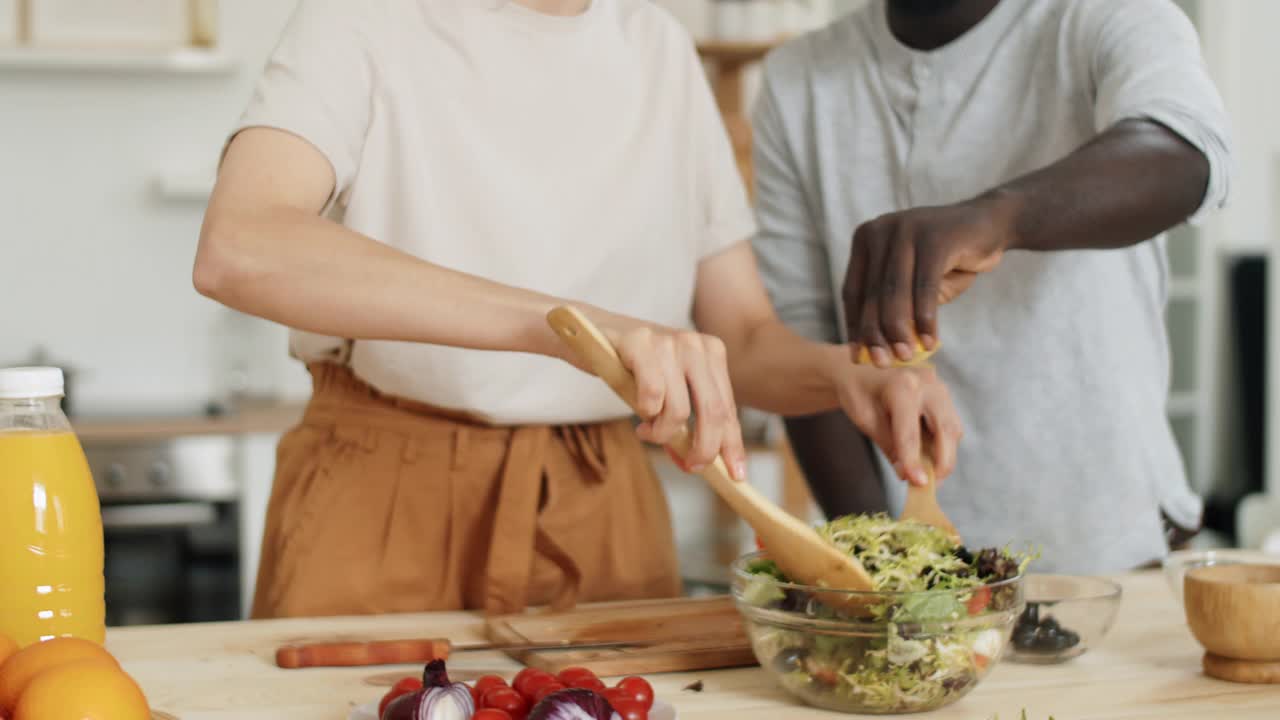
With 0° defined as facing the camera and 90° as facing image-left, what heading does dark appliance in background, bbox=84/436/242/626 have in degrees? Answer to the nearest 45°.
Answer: approximately 0°

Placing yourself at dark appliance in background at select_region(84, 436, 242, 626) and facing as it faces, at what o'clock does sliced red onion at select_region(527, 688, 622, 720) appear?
The sliced red onion is roughly at 12 o'clock from the dark appliance in background.

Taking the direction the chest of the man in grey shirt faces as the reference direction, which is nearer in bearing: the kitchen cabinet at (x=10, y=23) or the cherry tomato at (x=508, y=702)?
the cherry tomato

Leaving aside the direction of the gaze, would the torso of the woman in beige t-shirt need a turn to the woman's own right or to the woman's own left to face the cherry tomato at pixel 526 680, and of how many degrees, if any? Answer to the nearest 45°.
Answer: approximately 45° to the woman's own right

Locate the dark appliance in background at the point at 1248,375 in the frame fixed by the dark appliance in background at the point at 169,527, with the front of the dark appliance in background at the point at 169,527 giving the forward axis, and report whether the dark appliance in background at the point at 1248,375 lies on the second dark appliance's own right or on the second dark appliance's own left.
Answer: on the second dark appliance's own left
